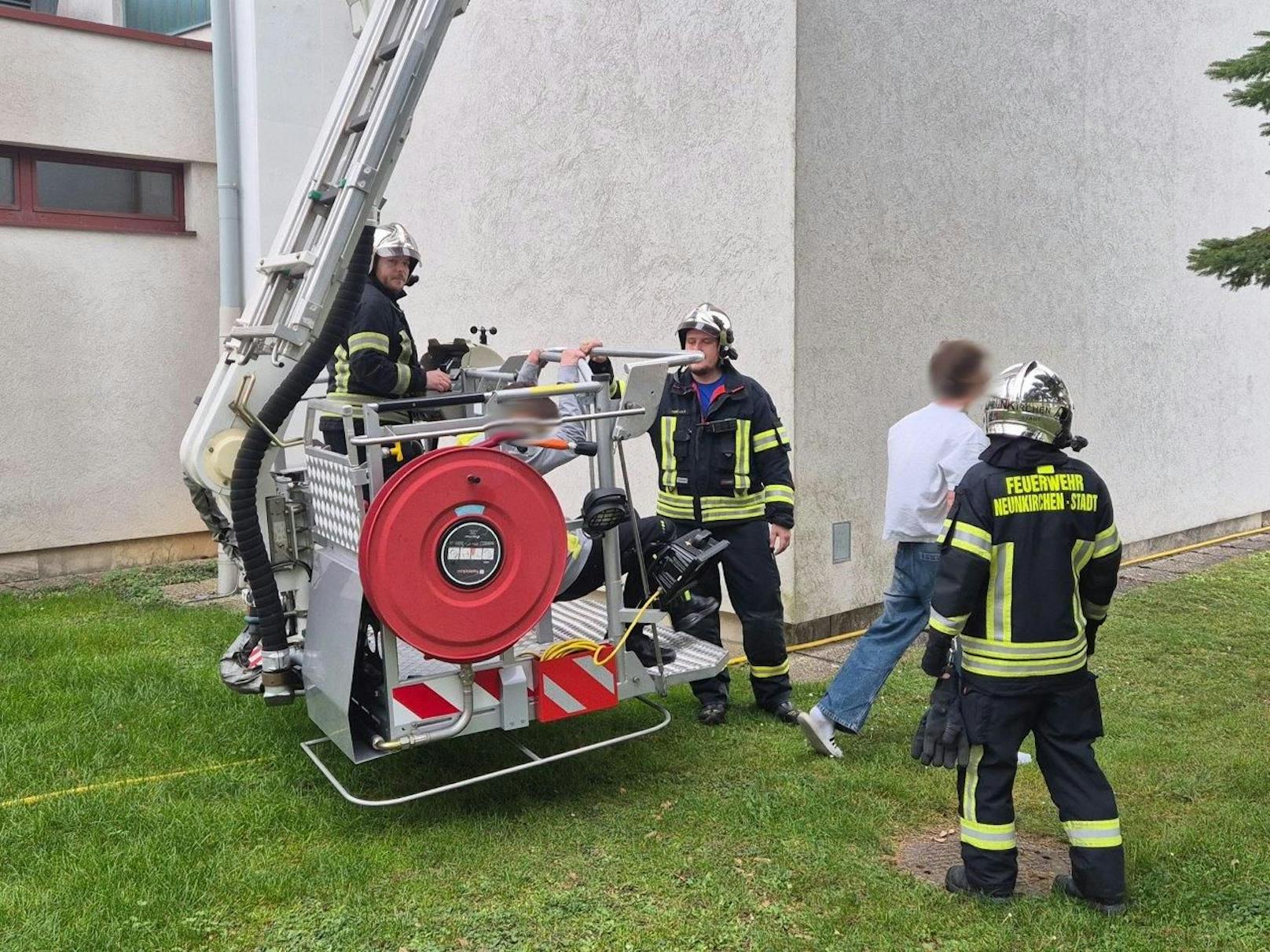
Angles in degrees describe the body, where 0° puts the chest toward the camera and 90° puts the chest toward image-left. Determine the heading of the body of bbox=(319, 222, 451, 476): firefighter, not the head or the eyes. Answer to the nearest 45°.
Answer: approximately 270°

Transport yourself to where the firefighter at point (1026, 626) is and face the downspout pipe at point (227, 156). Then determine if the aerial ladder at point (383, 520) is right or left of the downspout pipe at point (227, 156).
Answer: left

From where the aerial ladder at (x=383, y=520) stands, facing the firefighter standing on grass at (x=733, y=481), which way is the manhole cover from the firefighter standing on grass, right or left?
right

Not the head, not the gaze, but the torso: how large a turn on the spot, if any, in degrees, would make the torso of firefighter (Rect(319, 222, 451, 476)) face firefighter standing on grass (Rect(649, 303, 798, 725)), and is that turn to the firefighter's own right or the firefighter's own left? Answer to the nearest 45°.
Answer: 0° — they already face them

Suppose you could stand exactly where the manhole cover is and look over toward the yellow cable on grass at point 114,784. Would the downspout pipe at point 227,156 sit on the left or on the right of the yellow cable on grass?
right
